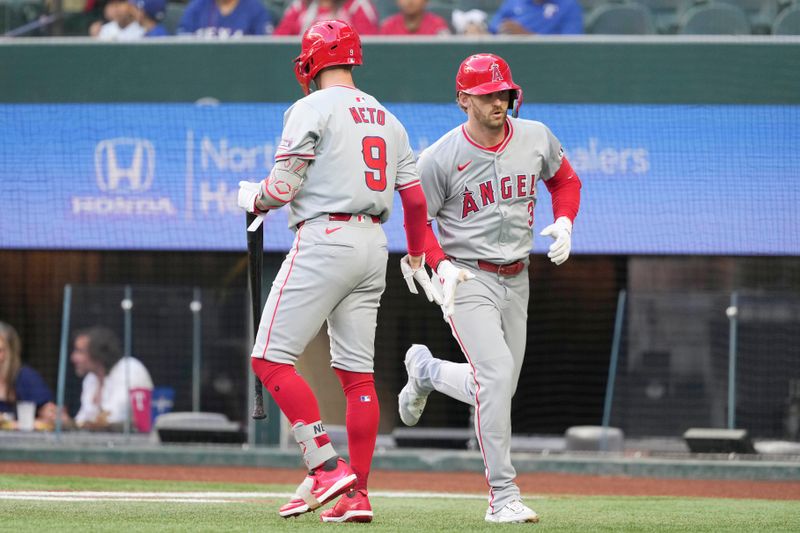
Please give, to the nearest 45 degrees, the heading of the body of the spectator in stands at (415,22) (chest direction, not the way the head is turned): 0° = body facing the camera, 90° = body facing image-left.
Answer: approximately 0°

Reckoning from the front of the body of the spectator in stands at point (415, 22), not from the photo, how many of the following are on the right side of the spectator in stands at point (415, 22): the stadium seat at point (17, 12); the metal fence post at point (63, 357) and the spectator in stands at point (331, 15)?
3

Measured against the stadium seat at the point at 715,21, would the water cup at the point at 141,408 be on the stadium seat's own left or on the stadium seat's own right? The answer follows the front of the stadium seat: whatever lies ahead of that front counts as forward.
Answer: on the stadium seat's own right

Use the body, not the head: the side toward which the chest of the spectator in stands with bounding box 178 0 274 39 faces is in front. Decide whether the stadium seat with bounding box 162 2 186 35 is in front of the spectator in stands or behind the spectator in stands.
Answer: behind

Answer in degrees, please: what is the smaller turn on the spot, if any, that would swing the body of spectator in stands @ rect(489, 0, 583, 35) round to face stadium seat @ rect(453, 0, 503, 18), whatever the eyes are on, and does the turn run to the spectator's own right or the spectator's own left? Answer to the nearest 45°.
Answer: approximately 135° to the spectator's own right

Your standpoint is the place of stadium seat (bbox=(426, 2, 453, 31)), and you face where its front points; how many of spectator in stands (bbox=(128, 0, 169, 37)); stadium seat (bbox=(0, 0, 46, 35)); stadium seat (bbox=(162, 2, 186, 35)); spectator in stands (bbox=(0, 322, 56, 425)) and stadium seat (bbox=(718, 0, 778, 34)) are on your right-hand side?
4

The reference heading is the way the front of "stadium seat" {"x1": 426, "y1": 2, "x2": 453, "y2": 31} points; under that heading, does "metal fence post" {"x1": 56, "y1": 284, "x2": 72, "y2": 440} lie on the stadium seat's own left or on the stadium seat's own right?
on the stadium seat's own right

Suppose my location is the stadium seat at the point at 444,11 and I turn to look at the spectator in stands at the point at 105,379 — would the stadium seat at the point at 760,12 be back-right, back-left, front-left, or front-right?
back-left

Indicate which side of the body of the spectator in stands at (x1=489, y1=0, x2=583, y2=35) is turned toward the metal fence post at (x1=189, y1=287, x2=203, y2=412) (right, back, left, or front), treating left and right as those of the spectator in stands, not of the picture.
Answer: right
